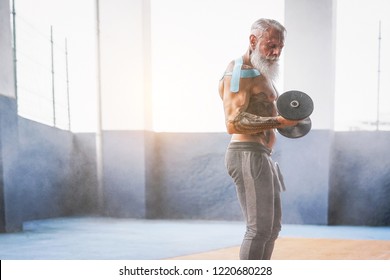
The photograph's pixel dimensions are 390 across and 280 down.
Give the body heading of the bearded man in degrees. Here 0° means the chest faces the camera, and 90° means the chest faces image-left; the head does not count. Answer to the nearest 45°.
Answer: approximately 270°

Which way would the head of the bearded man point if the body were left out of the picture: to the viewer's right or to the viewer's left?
to the viewer's right
